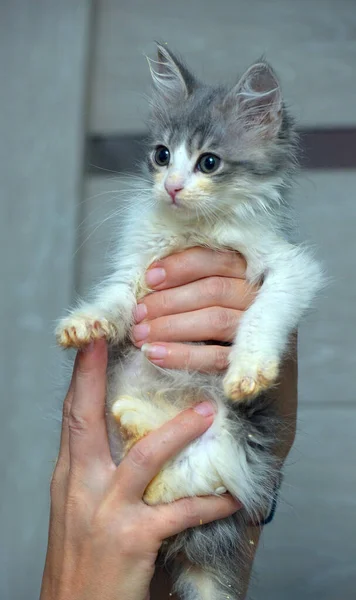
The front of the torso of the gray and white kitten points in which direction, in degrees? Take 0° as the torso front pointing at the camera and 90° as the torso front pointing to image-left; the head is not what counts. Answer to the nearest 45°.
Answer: approximately 45°
